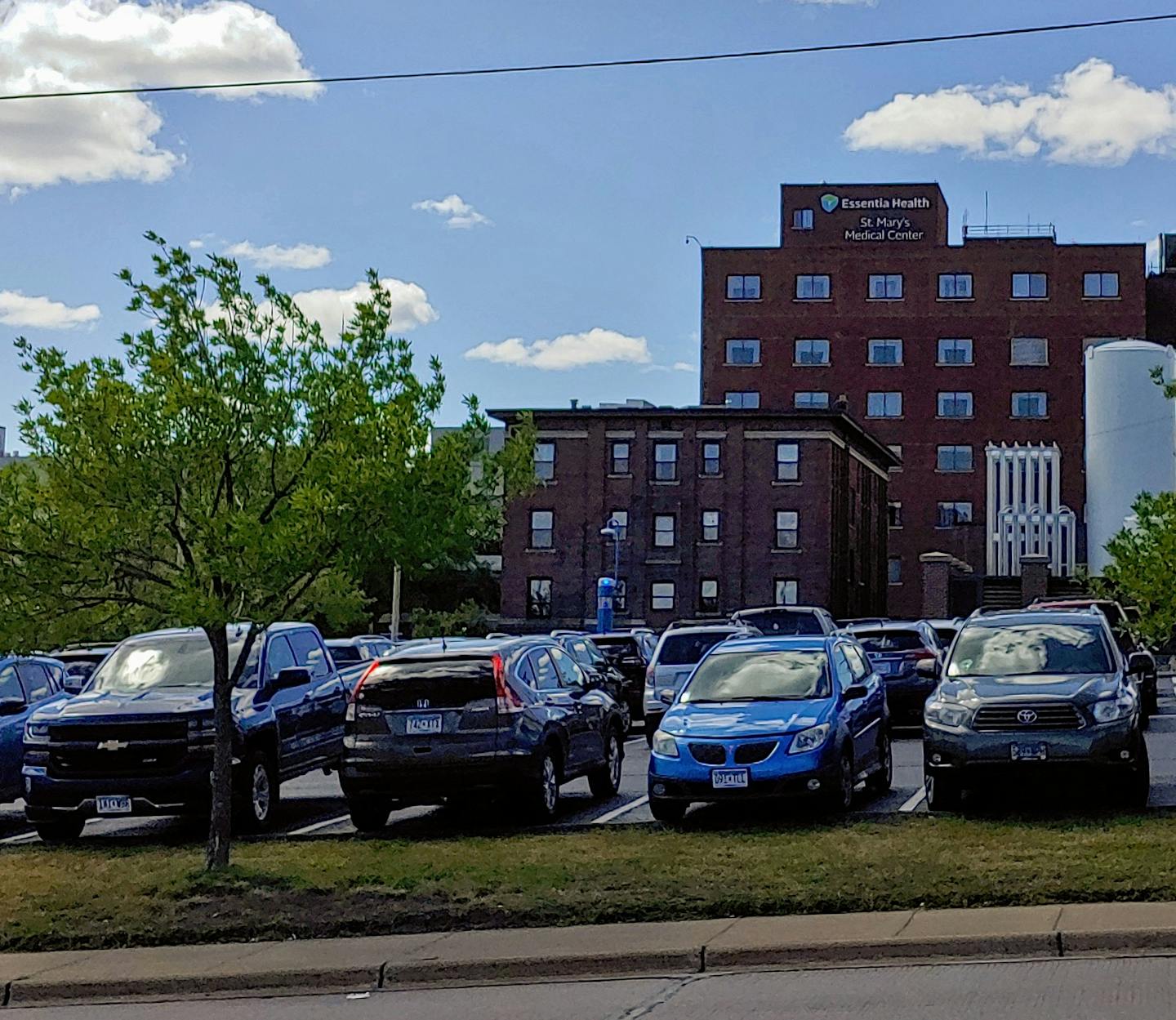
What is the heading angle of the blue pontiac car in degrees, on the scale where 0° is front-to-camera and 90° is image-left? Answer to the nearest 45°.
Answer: approximately 45°

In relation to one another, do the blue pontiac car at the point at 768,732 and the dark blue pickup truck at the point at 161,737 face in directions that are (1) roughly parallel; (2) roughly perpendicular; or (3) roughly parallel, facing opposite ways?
roughly parallel

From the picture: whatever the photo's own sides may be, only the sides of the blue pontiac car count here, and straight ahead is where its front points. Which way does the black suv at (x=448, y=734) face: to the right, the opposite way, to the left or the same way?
the opposite way

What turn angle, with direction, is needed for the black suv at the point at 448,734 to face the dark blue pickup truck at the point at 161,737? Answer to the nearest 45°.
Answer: approximately 135° to its left

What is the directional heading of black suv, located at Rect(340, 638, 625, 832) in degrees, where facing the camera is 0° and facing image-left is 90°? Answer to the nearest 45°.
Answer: approximately 225°

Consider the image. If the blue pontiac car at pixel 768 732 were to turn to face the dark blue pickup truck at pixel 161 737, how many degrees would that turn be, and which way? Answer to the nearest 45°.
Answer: approximately 45° to its right

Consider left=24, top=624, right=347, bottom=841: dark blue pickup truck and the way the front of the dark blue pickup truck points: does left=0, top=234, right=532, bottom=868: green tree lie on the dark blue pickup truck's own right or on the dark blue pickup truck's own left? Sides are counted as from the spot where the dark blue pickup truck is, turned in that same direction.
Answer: on the dark blue pickup truck's own left

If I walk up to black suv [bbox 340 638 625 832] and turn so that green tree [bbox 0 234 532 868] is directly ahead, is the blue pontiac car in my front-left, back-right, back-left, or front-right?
back-left

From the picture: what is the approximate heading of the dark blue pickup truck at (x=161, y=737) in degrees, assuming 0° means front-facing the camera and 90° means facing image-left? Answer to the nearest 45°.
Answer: approximately 45°

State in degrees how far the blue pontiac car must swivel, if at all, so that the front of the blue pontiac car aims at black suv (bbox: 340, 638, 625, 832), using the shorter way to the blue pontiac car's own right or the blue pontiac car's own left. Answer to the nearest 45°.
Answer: approximately 45° to the blue pontiac car's own right

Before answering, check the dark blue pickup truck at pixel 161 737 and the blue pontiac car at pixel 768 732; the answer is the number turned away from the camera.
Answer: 0

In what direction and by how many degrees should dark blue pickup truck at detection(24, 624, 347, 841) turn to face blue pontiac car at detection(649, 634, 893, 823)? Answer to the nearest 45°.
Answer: approximately 135° to its left

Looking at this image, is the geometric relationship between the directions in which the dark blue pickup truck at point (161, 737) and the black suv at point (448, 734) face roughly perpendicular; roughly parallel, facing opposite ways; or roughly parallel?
roughly parallel, facing opposite ways

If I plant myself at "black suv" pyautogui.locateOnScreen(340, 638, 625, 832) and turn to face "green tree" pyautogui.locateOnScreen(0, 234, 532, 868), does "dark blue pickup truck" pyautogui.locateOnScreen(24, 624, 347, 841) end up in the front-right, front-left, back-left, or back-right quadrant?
front-right
